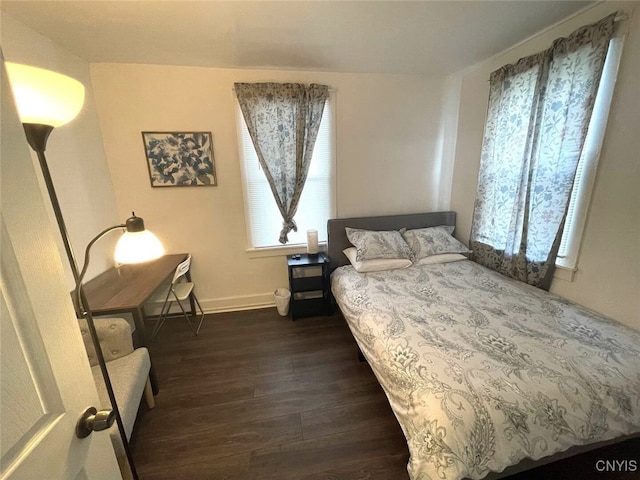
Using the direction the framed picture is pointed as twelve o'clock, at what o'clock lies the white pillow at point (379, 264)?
The white pillow is roughly at 10 o'clock from the framed picture.

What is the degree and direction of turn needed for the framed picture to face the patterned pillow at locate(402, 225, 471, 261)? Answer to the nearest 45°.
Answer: approximately 45° to its left

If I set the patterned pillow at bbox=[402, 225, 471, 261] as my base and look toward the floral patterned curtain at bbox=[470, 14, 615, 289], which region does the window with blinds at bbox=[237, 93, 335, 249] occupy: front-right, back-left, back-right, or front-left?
back-right

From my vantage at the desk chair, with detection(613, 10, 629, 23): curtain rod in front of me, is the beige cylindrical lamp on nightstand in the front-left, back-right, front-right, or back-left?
front-left

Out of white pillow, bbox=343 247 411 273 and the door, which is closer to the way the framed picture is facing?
the door

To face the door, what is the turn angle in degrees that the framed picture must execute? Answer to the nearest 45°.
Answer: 0° — it already faces it

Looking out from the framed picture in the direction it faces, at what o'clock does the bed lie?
The bed is roughly at 11 o'clock from the framed picture.

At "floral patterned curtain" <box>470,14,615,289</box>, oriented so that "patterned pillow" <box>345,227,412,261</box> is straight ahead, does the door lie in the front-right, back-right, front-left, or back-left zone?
front-left

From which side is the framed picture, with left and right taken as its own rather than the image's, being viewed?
front

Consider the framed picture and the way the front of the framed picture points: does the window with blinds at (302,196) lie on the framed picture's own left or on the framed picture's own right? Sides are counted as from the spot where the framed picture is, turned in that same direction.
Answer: on the framed picture's own left

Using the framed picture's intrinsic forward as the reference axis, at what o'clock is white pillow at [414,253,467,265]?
The white pillow is roughly at 10 o'clock from the framed picture.

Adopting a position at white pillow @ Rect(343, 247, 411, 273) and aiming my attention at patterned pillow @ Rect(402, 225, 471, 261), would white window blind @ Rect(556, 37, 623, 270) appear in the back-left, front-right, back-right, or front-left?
front-right

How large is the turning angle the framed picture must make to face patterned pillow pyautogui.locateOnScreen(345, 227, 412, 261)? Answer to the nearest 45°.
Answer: approximately 45° to its left
